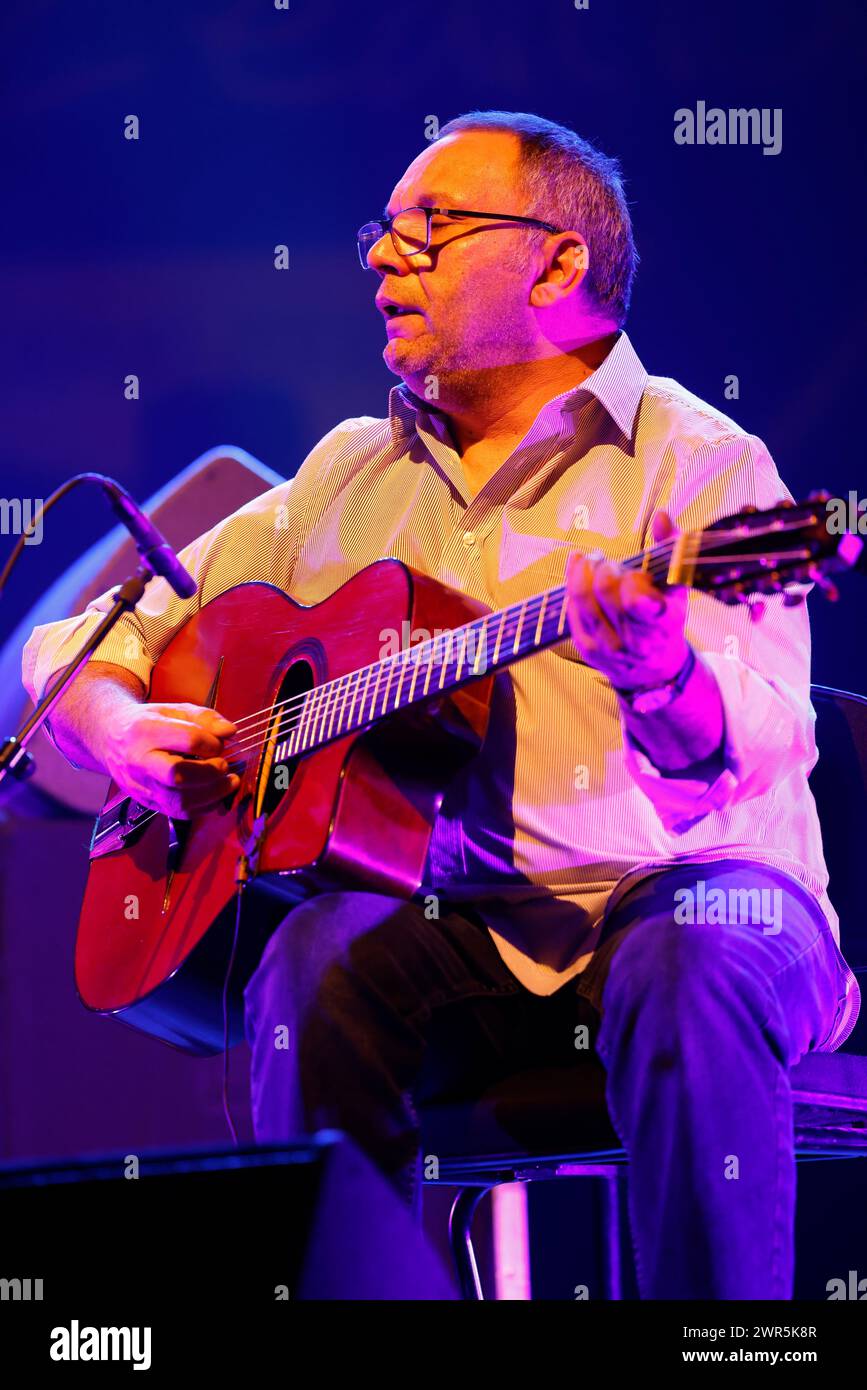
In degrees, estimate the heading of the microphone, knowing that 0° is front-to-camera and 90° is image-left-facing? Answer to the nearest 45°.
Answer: approximately 270°
